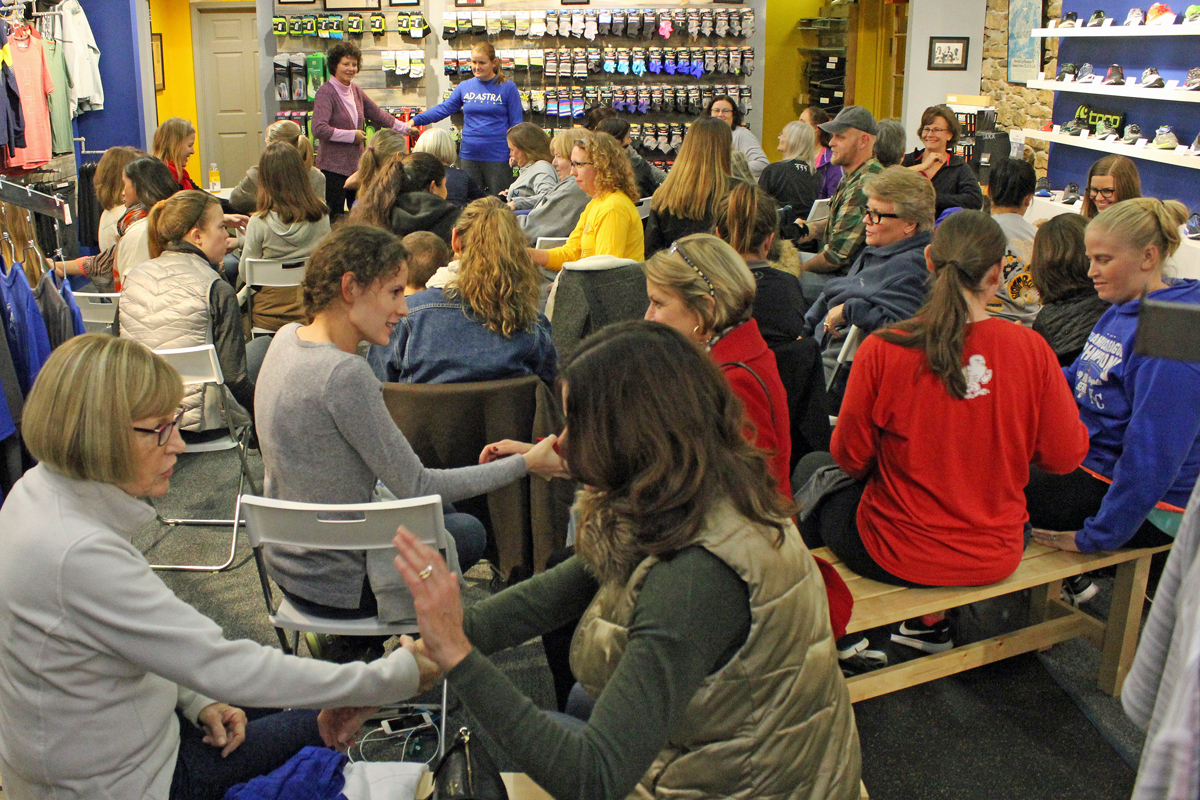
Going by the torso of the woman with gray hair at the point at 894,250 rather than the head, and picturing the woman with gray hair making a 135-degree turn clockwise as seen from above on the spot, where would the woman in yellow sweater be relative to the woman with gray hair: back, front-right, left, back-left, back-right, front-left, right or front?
left

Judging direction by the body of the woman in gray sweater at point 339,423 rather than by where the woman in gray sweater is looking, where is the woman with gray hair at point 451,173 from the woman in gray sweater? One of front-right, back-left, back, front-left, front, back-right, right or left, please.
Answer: front-left

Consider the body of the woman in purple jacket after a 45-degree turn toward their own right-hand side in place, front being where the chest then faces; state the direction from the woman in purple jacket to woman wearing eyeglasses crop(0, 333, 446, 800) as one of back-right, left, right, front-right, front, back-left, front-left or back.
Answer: front

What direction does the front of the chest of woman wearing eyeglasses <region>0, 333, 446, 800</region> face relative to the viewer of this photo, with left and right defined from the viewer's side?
facing to the right of the viewer

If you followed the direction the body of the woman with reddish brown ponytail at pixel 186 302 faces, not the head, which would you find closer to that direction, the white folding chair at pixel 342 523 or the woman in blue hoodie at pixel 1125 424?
the woman in blue hoodie

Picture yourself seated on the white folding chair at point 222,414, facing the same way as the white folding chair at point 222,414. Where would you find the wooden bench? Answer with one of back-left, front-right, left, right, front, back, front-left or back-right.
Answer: right

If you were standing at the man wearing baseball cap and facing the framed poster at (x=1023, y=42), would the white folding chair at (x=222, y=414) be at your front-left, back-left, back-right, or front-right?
back-left

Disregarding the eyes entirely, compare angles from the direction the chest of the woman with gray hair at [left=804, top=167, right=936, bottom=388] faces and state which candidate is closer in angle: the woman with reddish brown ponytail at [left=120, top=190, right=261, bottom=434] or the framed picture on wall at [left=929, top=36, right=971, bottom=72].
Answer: the woman with reddish brown ponytail

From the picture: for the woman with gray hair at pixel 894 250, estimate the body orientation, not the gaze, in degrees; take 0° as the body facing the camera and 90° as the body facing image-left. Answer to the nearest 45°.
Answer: approximately 90°

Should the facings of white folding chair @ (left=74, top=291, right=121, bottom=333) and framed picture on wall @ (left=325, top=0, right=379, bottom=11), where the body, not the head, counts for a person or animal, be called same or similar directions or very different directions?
very different directions

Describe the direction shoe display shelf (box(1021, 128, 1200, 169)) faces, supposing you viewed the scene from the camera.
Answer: facing the viewer and to the left of the viewer

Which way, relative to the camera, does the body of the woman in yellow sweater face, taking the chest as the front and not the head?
to the viewer's left

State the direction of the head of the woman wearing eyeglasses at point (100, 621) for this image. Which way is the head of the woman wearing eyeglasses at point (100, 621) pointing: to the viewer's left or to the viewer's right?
to the viewer's right

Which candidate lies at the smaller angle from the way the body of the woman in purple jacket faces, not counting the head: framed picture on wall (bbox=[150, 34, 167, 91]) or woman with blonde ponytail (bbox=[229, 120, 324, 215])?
the woman with blonde ponytail

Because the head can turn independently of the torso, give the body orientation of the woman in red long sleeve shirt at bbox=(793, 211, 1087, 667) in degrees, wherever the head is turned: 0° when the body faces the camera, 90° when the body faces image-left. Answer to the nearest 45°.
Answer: approximately 180°

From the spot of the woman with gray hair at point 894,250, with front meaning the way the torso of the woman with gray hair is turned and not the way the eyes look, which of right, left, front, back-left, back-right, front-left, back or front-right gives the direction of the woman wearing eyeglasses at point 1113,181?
back-right

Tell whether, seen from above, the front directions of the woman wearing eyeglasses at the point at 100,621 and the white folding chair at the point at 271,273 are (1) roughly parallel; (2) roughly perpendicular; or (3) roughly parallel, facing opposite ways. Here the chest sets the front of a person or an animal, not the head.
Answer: roughly perpendicular
